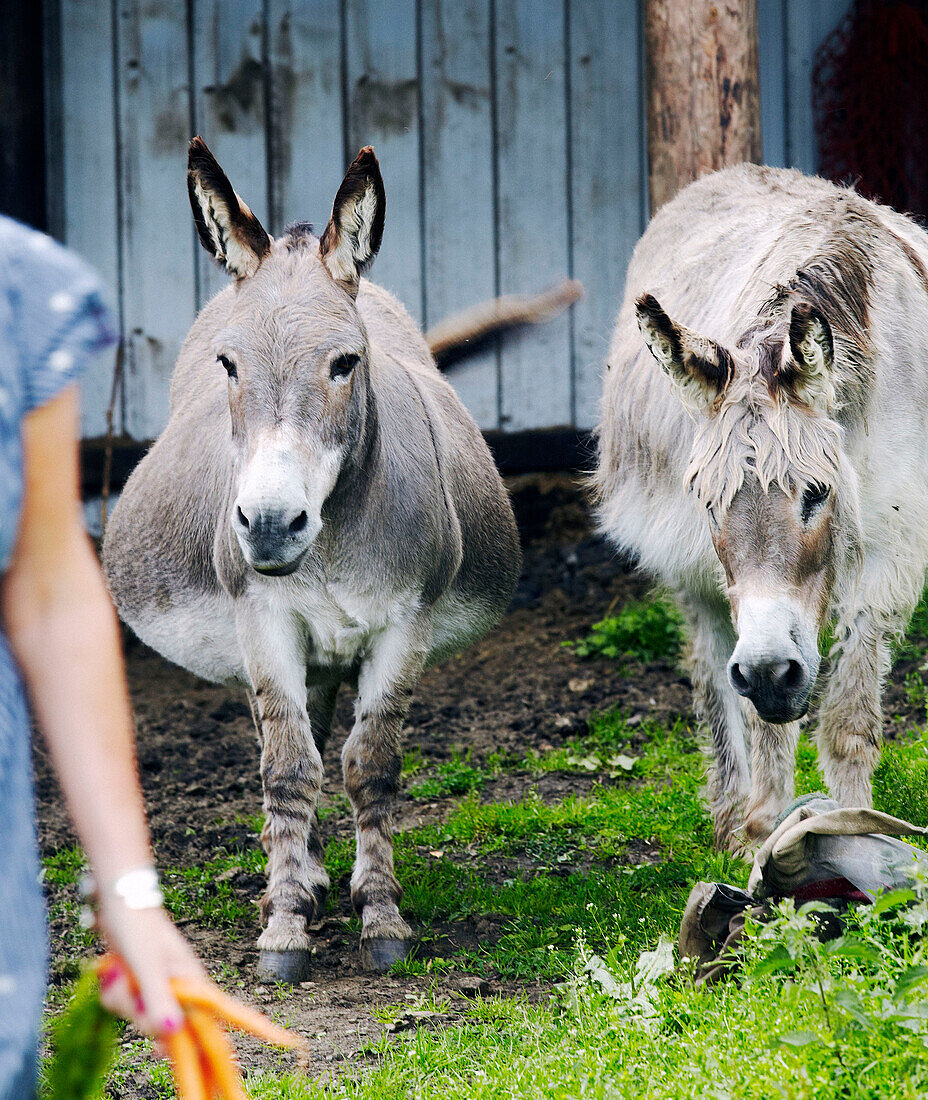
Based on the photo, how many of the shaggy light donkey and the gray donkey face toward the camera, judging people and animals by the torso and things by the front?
2

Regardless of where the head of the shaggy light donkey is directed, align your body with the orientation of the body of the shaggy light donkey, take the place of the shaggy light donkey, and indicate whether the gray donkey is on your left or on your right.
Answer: on your right

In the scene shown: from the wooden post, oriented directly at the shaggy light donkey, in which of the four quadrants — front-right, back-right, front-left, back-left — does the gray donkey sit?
front-right

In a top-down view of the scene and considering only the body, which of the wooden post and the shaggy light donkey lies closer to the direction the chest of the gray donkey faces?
the shaggy light donkey

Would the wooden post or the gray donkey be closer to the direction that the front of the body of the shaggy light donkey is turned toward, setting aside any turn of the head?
the gray donkey

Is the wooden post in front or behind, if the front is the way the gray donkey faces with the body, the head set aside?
behind

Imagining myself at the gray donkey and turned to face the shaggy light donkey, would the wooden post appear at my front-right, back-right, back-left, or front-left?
front-left

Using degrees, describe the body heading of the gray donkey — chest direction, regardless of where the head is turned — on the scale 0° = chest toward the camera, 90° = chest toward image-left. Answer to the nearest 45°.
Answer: approximately 0°

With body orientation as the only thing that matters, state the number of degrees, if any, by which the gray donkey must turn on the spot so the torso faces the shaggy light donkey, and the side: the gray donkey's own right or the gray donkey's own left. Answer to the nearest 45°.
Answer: approximately 90° to the gray donkey's own left

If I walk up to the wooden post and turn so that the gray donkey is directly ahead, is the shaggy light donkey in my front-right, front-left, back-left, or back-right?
front-left

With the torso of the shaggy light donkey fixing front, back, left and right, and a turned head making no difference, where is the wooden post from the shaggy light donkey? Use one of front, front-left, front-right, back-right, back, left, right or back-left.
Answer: back

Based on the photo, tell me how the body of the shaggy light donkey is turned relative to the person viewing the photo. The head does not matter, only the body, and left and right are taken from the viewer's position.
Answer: facing the viewer
